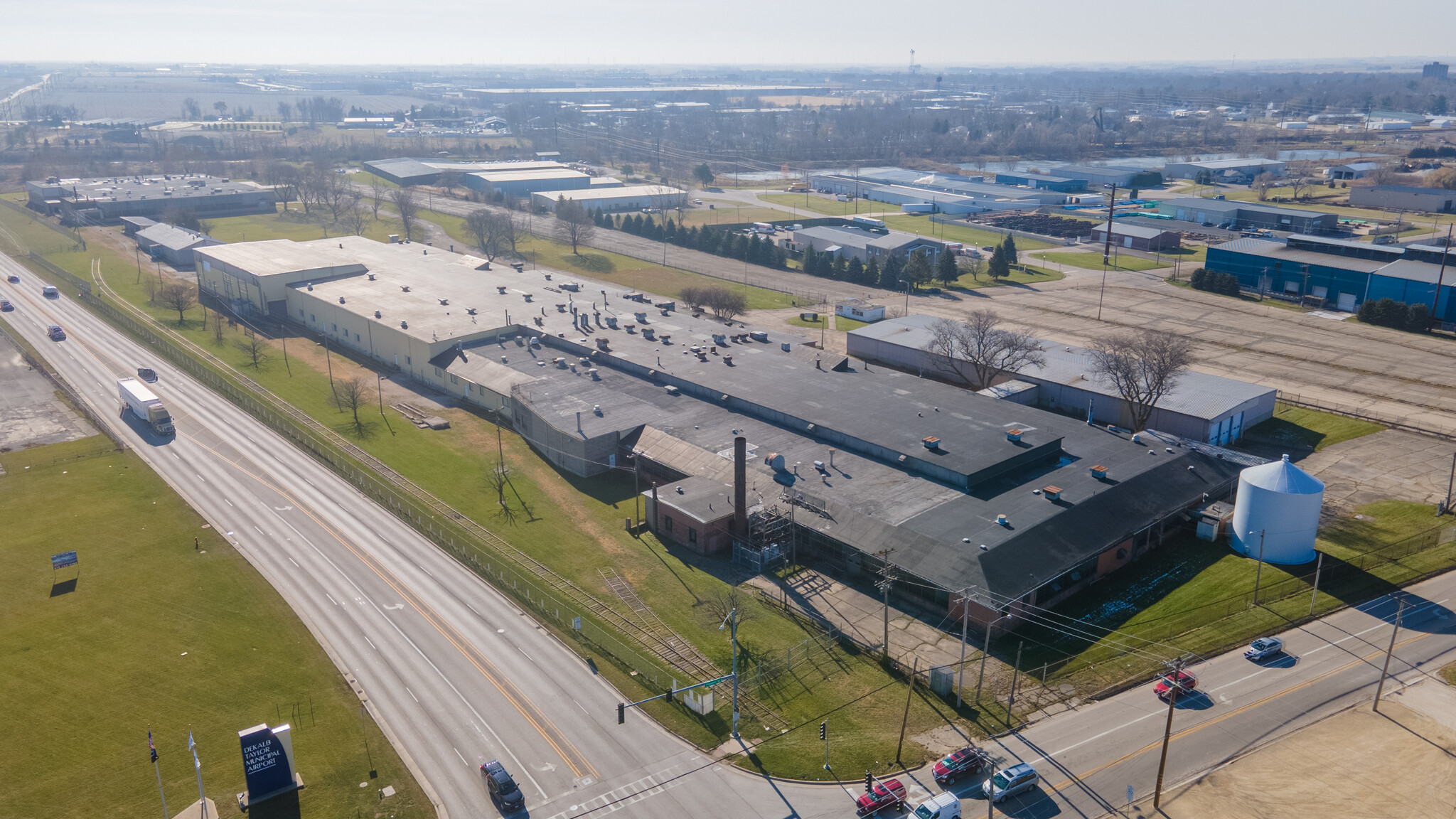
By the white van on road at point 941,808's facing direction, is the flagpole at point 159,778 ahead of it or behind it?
ahead

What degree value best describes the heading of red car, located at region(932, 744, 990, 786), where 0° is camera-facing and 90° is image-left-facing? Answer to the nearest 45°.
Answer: approximately 45°

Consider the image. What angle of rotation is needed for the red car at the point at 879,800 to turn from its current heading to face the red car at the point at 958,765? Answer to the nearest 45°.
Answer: approximately 180°

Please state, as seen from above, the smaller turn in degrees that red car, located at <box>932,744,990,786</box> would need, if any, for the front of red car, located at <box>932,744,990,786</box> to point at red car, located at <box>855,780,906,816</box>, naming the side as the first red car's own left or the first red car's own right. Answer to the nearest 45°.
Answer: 0° — it already faces it

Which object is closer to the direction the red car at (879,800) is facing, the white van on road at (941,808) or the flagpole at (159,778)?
the flagpole

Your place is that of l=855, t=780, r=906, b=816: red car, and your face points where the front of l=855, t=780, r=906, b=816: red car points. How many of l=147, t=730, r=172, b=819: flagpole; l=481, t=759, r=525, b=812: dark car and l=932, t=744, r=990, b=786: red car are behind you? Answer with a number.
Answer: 1

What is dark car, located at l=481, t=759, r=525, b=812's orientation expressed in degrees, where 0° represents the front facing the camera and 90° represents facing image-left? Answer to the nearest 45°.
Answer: approximately 315°

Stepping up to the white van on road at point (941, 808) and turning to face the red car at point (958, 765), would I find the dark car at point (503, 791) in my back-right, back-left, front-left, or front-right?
back-left

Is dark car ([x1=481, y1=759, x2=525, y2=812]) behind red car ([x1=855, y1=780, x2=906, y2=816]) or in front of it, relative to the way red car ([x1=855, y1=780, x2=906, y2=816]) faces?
in front

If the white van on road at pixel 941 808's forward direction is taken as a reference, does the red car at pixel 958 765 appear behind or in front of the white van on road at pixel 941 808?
behind

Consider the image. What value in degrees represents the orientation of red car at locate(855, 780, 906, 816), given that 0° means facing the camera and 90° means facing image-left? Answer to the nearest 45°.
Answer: approximately 45°
